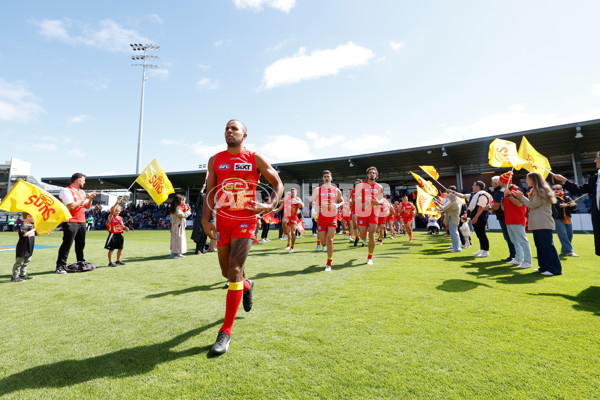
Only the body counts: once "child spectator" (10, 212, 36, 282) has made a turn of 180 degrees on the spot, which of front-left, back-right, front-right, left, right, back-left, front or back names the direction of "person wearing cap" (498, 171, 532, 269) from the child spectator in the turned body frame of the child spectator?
back-left

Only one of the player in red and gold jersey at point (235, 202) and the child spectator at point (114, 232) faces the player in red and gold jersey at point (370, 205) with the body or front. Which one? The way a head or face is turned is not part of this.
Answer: the child spectator

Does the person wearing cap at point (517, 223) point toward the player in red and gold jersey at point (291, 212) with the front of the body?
yes

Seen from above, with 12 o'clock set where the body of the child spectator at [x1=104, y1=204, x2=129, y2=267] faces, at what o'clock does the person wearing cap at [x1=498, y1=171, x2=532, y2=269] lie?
The person wearing cap is roughly at 12 o'clock from the child spectator.

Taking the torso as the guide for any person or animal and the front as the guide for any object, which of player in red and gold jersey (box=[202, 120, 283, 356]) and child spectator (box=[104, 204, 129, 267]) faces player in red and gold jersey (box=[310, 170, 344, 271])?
the child spectator

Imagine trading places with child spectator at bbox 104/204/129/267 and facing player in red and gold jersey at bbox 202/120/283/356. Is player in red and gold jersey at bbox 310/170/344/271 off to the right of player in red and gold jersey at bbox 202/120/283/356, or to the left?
left

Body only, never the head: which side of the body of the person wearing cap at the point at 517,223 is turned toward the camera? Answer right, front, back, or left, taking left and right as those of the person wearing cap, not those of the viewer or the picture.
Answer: left

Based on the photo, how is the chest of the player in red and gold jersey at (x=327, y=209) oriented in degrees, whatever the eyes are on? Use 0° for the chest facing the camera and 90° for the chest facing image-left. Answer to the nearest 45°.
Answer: approximately 0°

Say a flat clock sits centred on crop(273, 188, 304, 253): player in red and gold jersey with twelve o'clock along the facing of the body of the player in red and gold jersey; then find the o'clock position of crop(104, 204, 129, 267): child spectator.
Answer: The child spectator is roughly at 2 o'clock from the player in red and gold jersey.

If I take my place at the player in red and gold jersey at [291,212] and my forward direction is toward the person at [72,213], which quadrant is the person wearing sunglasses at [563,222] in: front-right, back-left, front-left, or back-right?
back-left
